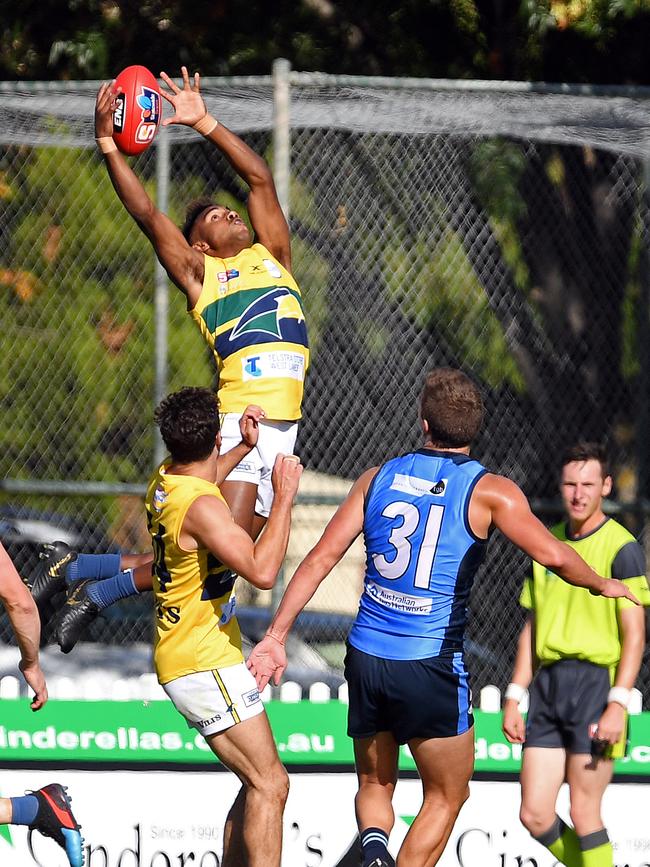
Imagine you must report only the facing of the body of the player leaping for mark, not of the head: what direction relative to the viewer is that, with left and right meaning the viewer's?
facing the viewer and to the right of the viewer
